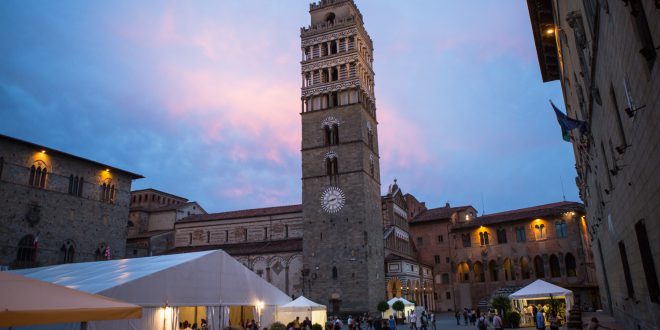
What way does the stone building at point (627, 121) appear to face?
to the viewer's left

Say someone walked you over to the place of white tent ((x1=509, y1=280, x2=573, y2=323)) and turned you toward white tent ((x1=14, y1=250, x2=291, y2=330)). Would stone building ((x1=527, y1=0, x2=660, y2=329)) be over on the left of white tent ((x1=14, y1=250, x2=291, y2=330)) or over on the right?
left

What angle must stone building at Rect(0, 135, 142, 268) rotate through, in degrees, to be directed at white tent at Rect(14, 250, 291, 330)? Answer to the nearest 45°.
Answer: approximately 45° to its right

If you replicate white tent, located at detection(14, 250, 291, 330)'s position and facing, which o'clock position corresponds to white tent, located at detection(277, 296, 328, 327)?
white tent, located at detection(277, 296, 328, 327) is roughly at 9 o'clock from white tent, located at detection(14, 250, 291, 330).

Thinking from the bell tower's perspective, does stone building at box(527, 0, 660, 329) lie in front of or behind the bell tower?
in front

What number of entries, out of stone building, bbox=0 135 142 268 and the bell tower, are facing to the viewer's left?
0
